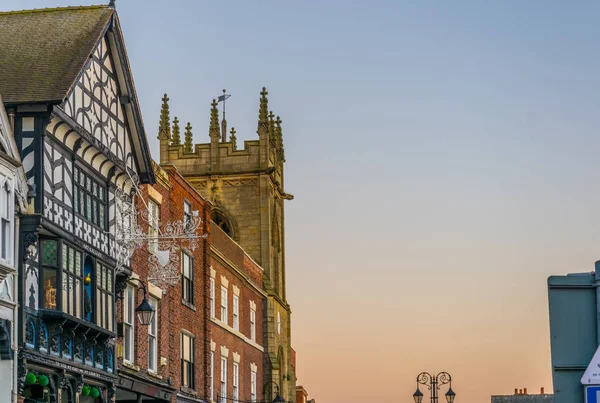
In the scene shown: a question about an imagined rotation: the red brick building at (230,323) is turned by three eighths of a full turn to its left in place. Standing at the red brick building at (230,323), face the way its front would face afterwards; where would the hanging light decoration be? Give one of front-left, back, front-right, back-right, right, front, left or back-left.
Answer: back

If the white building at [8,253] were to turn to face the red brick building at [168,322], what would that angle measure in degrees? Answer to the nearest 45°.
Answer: approximately 135° to its left

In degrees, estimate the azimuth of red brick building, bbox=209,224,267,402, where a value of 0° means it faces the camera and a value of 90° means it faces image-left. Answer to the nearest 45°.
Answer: approximately 315°

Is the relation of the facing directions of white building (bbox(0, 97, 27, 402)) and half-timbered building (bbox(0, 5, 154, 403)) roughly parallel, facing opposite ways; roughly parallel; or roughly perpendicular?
roughly parallel

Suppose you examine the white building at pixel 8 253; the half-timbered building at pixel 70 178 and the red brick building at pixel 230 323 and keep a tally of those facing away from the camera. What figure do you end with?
0

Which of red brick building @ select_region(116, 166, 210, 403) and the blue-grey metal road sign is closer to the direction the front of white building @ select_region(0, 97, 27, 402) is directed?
the blue-grey metal road sign

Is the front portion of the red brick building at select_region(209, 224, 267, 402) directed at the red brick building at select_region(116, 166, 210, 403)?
no

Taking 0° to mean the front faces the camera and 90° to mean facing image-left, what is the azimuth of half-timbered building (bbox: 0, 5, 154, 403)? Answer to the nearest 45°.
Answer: approximately 315°

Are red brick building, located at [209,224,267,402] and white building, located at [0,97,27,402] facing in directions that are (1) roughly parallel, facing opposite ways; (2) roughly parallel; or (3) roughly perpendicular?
roughly parallel

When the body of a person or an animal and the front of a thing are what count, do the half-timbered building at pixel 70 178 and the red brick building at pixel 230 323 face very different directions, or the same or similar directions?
same or similar directions

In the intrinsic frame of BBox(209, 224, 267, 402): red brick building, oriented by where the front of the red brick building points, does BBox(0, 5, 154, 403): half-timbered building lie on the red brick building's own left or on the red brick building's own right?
on the red brick building's own right

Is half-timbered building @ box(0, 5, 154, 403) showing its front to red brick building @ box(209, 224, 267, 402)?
no

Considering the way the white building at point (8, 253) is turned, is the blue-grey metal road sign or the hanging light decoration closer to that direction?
the blue-grey metal road sign

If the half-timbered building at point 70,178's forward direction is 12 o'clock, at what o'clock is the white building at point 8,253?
the white building at point 8,253 is roughly at 2 o'clock from the half-timbered building at point 70,178.

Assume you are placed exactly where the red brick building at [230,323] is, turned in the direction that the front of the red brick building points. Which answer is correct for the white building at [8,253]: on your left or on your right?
on your right

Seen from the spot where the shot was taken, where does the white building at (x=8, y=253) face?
facing the viewer and to the right of the viewer
